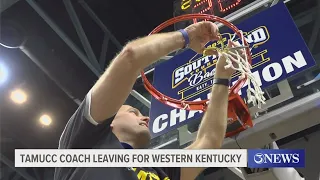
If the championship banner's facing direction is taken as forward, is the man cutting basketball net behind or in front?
in front

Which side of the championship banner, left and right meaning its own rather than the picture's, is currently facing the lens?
front

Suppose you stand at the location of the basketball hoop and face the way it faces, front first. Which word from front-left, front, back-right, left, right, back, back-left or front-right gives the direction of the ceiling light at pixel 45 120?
right

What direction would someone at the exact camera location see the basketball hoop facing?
facing the viewer and to the left of the viewer

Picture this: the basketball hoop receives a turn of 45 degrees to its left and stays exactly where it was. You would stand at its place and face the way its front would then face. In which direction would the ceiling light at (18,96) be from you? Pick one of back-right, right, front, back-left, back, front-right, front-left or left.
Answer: back-right

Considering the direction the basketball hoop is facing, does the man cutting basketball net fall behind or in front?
in front

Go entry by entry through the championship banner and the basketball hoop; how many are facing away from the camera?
0
